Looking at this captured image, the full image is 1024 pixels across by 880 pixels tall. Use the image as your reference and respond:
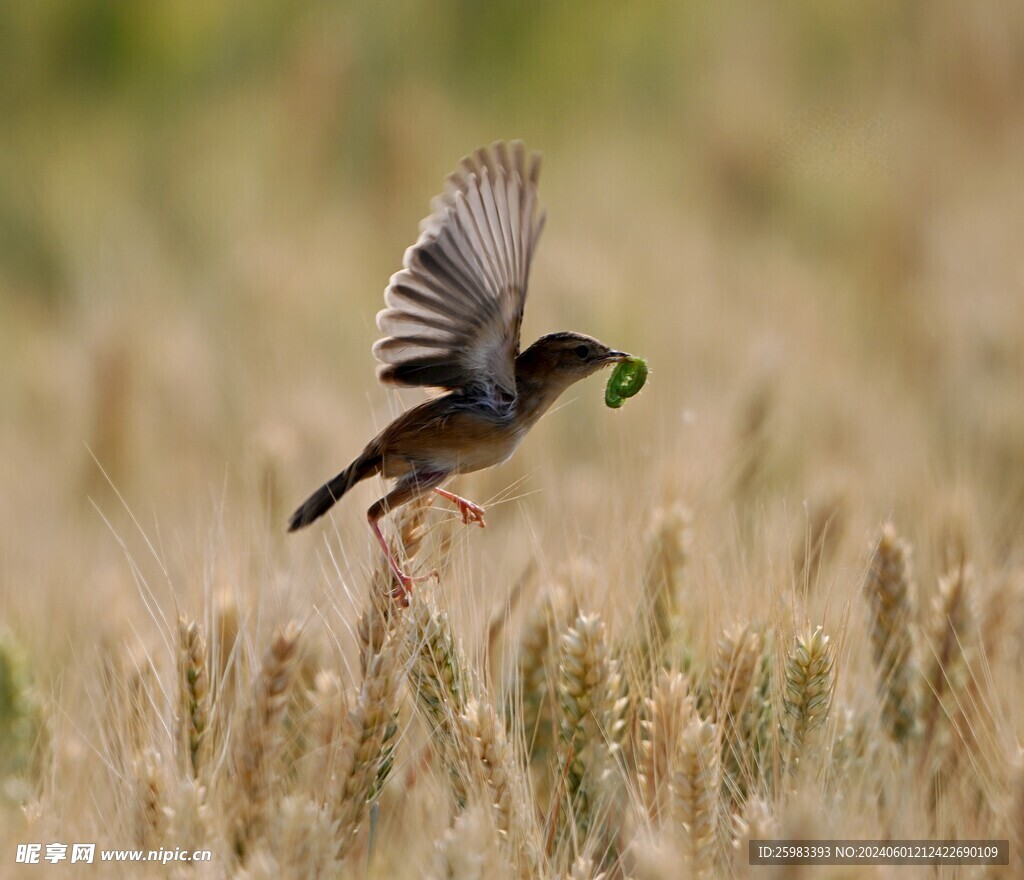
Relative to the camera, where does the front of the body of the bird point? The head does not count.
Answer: to the viewer's right

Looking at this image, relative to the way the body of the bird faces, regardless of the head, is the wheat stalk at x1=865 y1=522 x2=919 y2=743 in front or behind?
in front
